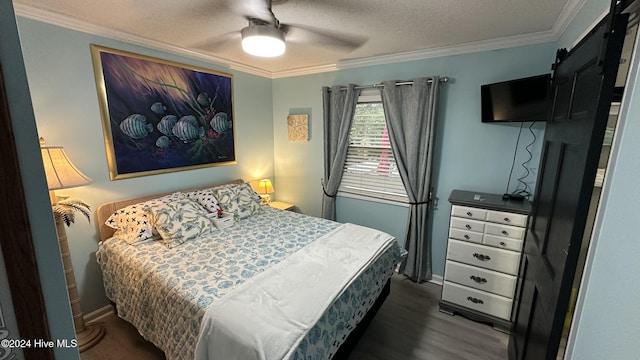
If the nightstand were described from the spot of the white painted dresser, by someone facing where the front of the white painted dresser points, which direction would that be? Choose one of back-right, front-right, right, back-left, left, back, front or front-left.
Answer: right

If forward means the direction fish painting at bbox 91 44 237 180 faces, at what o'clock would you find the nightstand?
The nightstand is roughly at 10 o'clock from the fish painting.

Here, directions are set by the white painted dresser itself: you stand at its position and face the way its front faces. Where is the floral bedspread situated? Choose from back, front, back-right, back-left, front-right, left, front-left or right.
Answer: front-right

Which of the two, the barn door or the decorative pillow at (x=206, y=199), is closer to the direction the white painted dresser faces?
the barn door

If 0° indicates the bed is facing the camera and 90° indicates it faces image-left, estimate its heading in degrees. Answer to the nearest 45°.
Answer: approximately 315°

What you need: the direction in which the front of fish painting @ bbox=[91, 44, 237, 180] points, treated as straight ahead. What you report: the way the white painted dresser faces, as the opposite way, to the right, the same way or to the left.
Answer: to the right

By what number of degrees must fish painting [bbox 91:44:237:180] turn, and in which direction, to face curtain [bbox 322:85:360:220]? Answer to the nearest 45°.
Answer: approximately 45° to its left

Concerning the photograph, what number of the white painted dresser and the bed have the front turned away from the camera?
0

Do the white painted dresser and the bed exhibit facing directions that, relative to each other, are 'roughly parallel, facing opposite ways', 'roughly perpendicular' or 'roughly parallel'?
roughly perpendicular

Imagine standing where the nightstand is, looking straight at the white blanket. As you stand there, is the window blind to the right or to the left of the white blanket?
left

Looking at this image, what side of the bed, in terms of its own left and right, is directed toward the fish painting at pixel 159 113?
back
